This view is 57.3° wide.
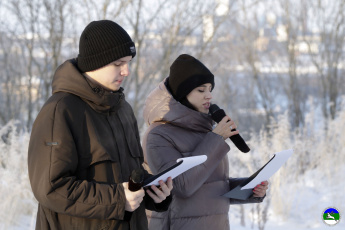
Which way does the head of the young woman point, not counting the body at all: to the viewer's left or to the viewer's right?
to the viewer's right

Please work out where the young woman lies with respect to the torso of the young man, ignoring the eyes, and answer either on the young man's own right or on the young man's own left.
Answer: on the young man's own left

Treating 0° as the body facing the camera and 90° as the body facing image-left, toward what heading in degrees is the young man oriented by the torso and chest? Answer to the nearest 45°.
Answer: approximately 315°
